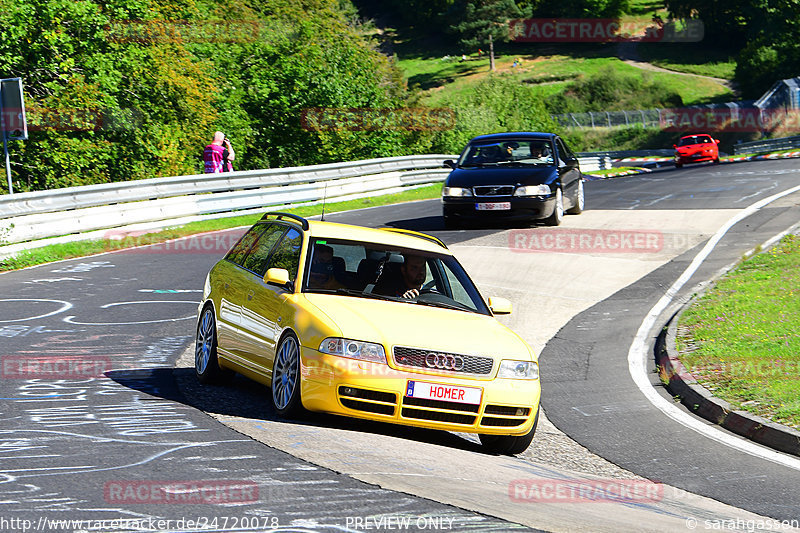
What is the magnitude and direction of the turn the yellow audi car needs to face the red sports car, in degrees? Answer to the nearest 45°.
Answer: approximately 135° to its left

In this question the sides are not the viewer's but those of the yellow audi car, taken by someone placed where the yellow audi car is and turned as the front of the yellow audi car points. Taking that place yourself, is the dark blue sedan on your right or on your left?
on your left

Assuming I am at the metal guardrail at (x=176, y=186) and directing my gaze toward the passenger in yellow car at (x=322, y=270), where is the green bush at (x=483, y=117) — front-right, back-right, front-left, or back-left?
back-left

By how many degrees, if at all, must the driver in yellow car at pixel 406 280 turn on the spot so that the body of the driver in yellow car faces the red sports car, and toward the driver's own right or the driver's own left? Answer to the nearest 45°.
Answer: approximately 135° to the driver's own left

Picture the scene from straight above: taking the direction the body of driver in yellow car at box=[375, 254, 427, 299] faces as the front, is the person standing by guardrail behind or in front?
behind

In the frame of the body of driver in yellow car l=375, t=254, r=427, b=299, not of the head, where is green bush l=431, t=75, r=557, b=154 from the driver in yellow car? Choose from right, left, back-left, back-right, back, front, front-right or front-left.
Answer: back-left

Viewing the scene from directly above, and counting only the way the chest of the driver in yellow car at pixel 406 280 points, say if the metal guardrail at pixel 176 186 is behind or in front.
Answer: behind

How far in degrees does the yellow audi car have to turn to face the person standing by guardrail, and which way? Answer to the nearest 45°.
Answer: approximately 135° to its left

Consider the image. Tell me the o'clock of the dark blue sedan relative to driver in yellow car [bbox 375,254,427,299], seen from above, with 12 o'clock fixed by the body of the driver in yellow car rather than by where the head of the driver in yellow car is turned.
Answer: The dark blue sedan is roughly at 8 o'clock from the driver in yellow car.

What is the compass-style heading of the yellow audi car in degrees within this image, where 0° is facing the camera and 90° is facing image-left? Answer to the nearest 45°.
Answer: approximately 315°
